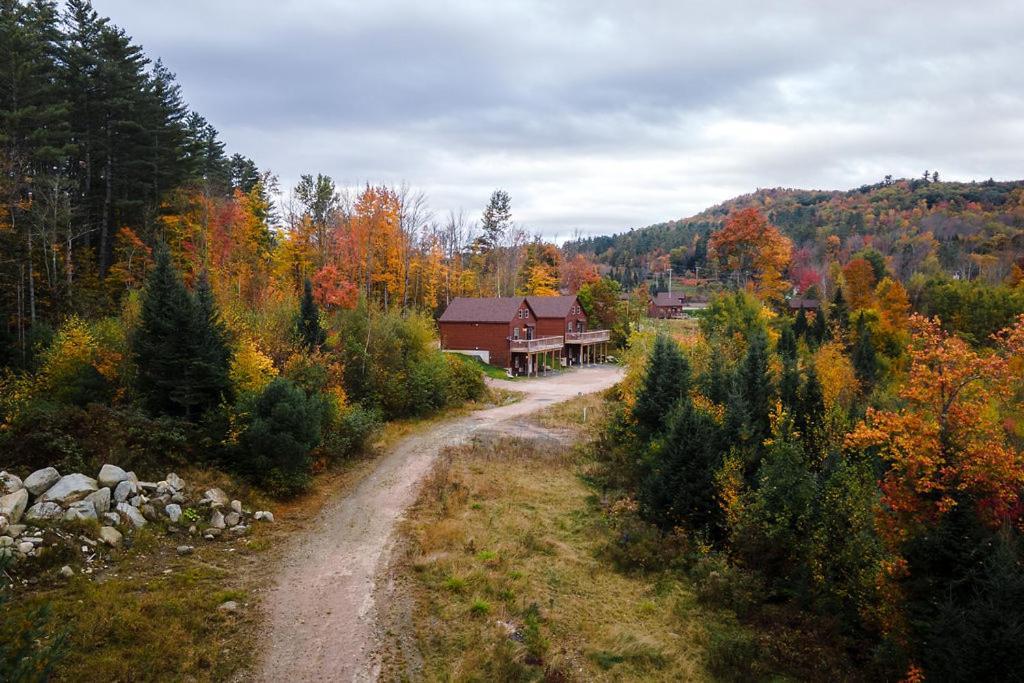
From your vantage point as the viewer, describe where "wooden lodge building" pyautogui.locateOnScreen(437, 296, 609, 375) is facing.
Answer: facing the viewer and to the right of the viewer

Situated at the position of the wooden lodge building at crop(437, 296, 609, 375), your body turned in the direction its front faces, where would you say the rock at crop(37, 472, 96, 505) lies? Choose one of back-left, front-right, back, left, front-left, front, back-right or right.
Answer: front-right

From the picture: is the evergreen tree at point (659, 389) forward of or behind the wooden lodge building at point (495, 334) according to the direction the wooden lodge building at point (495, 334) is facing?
forward

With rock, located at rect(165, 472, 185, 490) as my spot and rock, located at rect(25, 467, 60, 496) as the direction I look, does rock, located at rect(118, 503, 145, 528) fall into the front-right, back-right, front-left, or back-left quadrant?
front-left

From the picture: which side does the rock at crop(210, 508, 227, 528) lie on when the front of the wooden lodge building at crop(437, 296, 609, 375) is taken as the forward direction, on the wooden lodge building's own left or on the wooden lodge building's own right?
on the wooden lodge building's own right

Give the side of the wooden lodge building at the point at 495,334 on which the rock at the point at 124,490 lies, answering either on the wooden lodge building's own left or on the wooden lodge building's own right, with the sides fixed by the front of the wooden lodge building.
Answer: on the wooden lodge building's own right

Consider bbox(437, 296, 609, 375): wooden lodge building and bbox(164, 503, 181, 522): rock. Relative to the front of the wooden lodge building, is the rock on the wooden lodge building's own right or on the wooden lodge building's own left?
on the wooden lodge building's own right

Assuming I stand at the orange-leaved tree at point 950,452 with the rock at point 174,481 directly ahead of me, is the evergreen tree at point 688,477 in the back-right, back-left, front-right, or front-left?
front-right

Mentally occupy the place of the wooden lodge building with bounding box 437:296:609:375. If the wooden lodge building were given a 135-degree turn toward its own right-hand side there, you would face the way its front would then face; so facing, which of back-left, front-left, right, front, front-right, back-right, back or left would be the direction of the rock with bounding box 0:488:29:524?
left

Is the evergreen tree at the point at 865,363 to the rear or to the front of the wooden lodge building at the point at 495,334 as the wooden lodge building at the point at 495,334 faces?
to the front

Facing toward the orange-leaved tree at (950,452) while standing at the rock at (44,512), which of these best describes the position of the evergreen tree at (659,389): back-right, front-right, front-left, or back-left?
front-left

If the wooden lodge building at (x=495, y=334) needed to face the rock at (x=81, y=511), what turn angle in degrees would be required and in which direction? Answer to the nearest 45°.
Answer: approximately 45° to its right

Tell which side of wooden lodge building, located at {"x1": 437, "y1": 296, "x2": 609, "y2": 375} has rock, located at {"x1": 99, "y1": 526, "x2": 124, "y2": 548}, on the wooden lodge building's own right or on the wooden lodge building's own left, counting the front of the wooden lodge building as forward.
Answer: on the wooden lodge building's own right

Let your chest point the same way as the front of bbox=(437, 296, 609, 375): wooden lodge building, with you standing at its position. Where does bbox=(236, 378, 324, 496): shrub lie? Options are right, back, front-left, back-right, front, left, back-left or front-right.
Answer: front-right

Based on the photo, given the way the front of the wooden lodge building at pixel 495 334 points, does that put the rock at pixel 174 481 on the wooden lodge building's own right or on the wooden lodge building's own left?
on the wooden lodge building's own right

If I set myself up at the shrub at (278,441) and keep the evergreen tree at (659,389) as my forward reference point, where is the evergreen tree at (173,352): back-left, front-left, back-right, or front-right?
back-left
